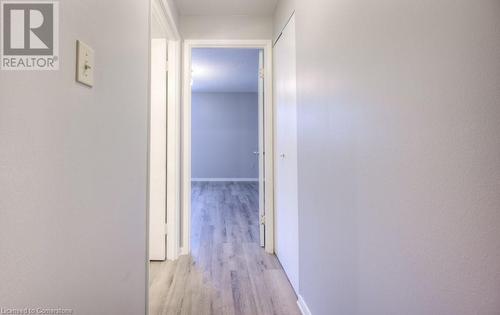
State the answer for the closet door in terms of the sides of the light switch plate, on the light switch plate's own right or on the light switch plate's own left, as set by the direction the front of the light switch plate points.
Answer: on the light switch plate's own left

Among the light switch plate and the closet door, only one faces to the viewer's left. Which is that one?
the closet door

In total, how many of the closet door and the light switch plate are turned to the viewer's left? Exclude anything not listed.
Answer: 1

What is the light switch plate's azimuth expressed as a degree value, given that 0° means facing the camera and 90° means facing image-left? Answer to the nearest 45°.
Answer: approximately 315°

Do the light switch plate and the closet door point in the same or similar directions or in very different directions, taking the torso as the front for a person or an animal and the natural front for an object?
very different directions

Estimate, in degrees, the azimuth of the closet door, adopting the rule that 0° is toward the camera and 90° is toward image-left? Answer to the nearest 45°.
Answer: approximately 90°
